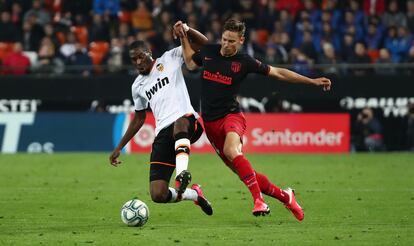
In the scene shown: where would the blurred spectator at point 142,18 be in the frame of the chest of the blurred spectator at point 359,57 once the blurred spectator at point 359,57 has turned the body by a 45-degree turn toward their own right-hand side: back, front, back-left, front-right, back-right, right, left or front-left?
front-right

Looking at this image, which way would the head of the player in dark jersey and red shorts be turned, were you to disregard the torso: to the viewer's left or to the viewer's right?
to the viewer's left

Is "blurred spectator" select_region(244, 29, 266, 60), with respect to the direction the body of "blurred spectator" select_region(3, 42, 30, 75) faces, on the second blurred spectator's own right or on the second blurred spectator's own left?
on the second blurred spectator's own left

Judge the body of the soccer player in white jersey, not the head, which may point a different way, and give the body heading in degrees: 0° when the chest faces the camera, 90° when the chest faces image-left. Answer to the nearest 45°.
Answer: approximately 45°

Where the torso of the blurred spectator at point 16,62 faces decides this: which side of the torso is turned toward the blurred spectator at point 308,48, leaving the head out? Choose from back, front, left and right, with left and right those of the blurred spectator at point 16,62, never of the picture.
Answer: left

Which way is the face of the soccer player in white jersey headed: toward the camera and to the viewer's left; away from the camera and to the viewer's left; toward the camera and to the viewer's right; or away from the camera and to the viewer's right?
toward the camera and to the viewer's left

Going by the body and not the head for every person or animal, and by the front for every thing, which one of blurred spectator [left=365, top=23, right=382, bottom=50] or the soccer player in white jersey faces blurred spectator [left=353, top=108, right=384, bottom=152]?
blurred spectator [left=365, top=23, right=382, bottom=50]

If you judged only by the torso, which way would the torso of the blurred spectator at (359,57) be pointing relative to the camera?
toward the camera

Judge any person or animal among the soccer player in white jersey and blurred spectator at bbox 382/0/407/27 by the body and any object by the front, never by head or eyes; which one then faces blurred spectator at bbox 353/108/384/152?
blurred spectator at bbox 382/0/407/27
